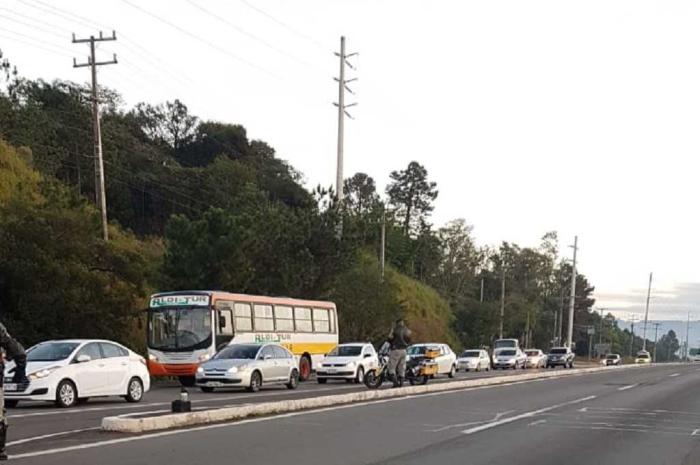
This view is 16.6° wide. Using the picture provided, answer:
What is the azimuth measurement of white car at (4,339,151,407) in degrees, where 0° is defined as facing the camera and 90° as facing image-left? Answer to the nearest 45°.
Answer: approximately 45°

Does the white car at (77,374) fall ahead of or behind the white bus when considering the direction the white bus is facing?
ahead

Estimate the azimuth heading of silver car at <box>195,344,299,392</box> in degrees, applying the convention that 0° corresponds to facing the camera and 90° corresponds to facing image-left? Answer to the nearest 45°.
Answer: approximately 45°

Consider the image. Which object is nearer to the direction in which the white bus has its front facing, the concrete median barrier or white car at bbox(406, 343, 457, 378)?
the concrete median barrier

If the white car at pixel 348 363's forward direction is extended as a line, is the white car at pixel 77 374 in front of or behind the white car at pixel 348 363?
in front

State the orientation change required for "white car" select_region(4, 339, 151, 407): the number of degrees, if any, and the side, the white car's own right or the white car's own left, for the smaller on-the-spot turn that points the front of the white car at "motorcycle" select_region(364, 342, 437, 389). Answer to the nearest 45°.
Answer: approximately 180°

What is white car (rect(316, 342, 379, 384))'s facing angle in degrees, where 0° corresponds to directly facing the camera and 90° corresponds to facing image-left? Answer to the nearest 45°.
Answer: approximately 45°

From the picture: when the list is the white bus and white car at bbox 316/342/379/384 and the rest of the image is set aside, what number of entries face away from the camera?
0

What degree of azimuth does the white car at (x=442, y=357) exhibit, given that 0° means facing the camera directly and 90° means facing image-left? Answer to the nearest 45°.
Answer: approximately 45°
